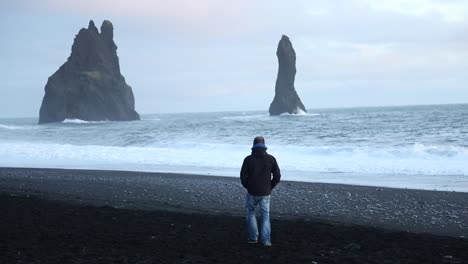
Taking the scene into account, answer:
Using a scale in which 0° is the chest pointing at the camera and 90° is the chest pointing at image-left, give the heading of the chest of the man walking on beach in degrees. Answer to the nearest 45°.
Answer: approximately 180°
